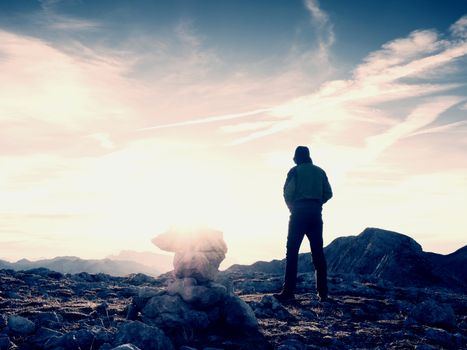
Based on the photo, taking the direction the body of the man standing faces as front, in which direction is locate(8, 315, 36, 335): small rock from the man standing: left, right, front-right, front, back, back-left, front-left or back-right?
left

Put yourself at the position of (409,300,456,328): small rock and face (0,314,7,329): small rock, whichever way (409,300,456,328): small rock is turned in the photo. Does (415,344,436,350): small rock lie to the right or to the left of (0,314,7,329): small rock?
left

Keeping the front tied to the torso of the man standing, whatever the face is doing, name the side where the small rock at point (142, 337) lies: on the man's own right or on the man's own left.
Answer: on the man's own left

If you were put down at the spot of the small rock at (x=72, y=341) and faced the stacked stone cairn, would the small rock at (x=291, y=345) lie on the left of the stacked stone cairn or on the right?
right

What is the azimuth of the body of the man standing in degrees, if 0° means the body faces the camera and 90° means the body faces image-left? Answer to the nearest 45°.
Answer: approximately 135°

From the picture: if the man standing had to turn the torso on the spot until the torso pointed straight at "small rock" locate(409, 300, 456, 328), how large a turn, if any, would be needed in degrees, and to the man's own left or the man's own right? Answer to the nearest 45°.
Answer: approximately 180°

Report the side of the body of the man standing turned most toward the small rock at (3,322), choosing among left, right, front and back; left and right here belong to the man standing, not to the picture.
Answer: left
